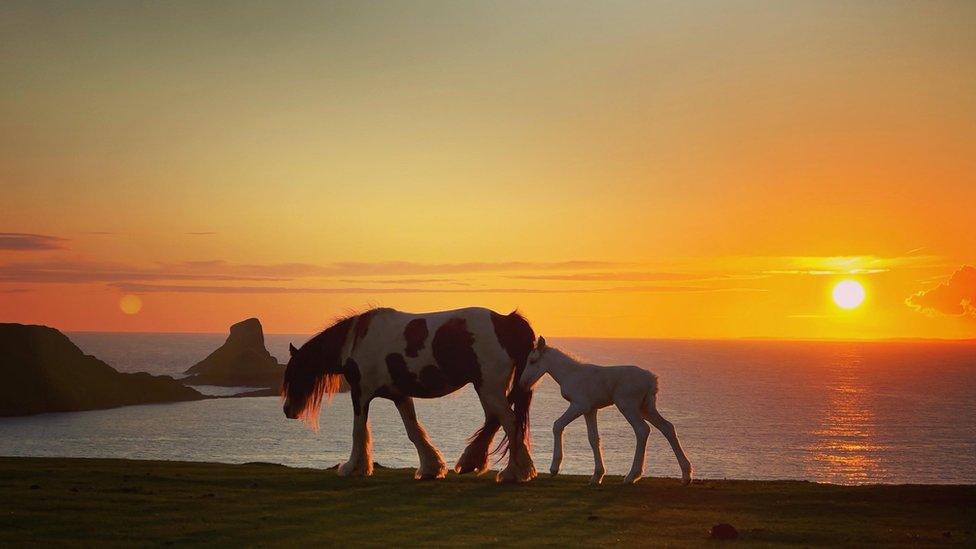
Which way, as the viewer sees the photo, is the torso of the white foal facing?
to the viewer's left

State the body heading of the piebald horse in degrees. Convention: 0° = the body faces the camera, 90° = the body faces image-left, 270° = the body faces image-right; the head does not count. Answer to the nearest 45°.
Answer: approximately 90°

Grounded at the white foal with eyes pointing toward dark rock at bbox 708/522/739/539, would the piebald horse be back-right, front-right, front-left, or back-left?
back-right

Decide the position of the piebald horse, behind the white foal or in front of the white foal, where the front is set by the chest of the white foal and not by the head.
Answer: in front

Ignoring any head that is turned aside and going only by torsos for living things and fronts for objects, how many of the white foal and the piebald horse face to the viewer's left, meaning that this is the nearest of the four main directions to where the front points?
2

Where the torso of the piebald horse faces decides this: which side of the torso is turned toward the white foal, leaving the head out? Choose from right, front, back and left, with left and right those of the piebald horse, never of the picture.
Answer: back

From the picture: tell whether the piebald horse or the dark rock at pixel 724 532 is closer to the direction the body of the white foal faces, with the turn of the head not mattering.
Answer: the piebald horse

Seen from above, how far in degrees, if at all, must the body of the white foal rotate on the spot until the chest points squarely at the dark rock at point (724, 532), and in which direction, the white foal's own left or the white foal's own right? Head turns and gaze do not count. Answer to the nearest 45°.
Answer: approximately 90° to the white foal's own left
